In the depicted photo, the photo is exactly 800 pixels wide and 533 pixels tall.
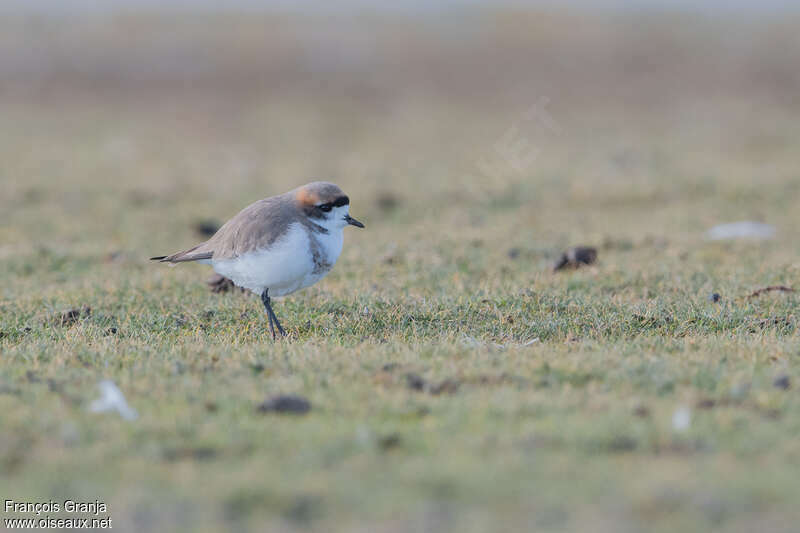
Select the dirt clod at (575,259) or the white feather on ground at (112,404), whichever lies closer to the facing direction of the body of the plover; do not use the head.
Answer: the dirt clod

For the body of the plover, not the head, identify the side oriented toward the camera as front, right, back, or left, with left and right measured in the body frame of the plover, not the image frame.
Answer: right

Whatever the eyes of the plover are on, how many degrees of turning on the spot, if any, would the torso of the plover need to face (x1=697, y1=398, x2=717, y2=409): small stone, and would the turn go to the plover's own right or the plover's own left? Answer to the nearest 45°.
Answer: approximately 45° to the plover's own right

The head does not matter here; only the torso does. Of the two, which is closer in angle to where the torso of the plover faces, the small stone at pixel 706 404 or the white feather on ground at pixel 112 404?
the small stone

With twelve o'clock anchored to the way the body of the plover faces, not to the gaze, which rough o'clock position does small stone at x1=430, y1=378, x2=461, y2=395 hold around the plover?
The small stone is roughly at 2 o'clock from the plover.

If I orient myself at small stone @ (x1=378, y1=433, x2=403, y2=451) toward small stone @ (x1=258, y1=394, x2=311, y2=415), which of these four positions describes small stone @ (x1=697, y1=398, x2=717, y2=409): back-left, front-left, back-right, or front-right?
back-right

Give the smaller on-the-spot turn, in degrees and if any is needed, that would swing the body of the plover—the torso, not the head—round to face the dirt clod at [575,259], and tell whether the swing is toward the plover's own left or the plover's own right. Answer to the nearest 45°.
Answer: approximately 45° to the plover's own left
